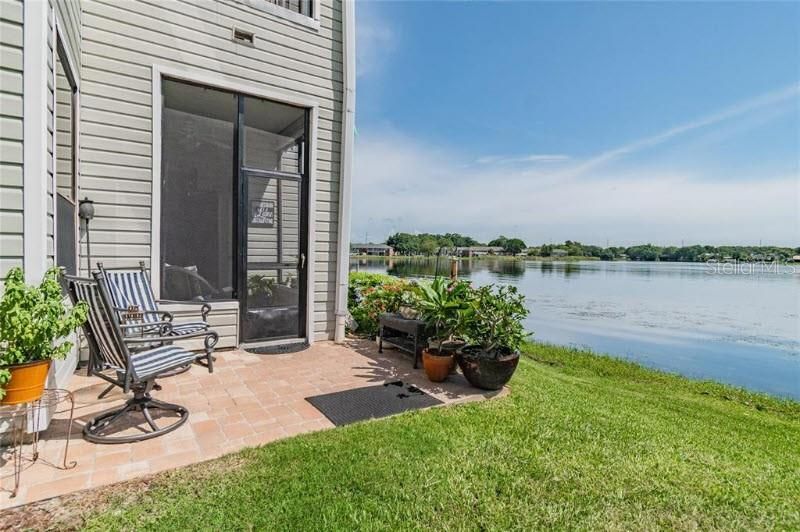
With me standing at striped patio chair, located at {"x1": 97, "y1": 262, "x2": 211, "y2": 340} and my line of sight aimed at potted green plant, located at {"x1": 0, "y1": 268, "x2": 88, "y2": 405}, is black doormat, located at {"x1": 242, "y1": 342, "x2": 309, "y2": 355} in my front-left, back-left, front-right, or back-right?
back-left

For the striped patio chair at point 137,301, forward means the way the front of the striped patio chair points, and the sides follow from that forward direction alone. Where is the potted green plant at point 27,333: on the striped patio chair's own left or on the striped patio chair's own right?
on the striped patio chair's own right

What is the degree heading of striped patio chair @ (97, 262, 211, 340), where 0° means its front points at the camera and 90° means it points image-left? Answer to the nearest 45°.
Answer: approximately 315°

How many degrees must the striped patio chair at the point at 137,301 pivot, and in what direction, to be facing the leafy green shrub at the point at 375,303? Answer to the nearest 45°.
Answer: approximately 45° to its left

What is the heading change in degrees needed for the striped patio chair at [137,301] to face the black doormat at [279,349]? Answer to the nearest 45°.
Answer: approximately 45° to its left

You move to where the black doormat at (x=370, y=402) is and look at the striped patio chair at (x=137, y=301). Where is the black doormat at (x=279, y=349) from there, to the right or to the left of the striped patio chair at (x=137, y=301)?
right

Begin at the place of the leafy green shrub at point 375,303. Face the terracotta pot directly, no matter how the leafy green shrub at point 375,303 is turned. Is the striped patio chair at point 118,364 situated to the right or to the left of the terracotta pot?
right
